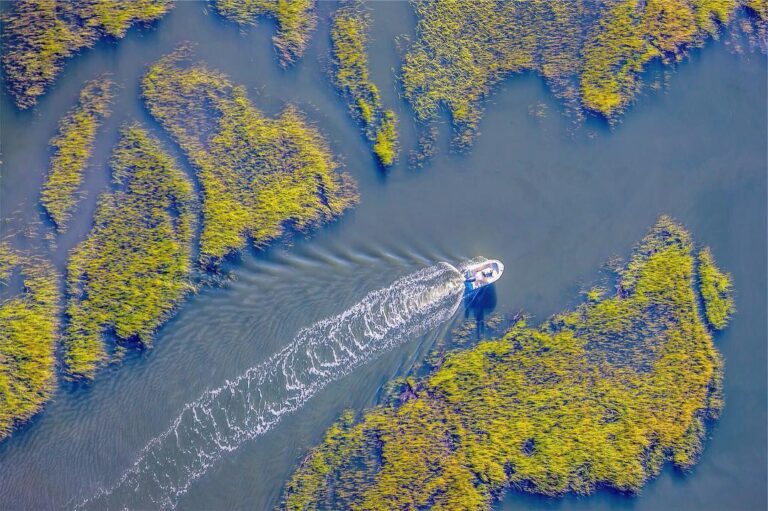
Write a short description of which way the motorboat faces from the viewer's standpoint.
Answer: facing away from the viewer and to the right of the viewer
